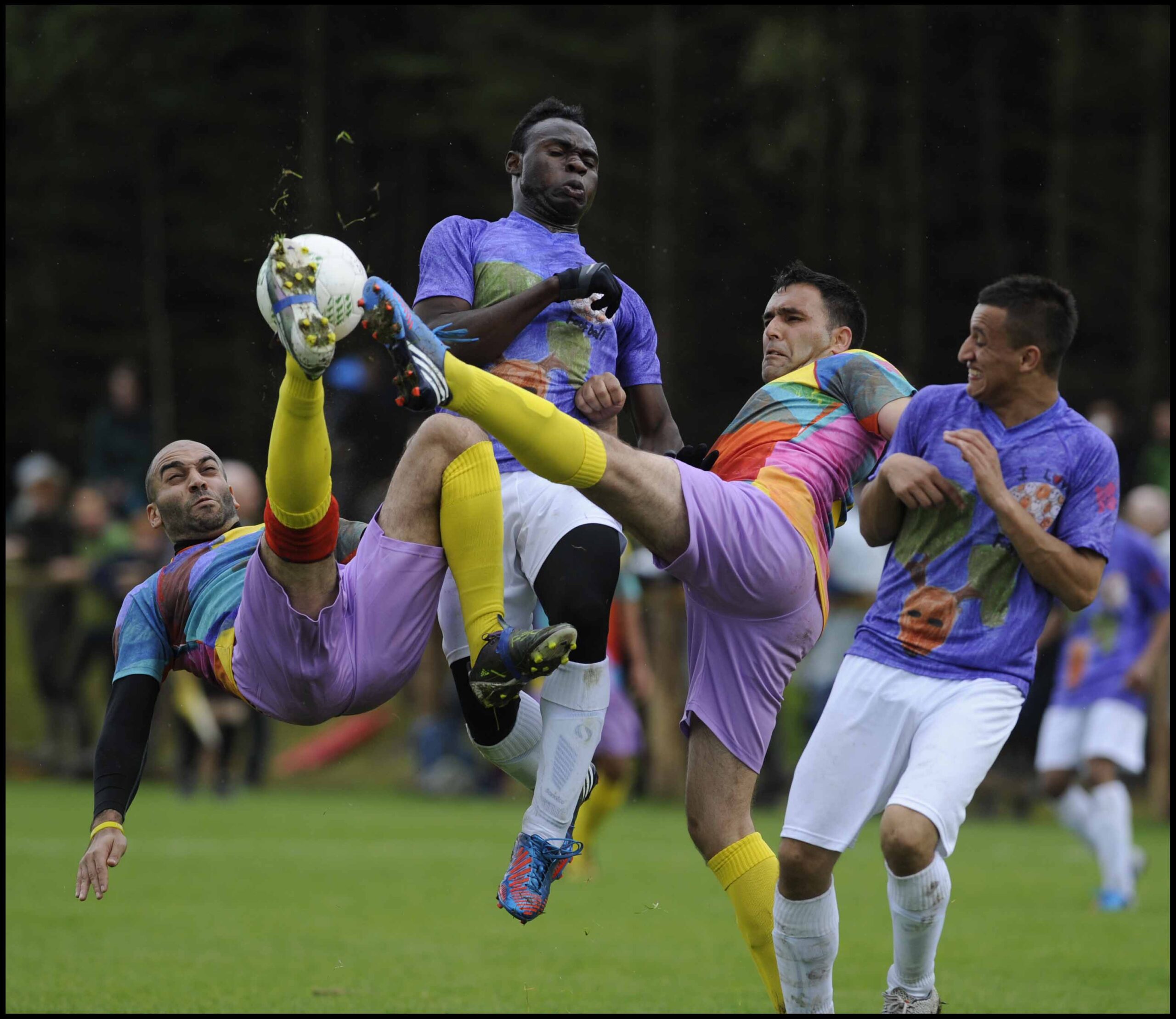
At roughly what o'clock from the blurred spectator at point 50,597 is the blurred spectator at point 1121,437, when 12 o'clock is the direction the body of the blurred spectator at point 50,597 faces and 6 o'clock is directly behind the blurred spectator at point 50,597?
the blurred spectator at point 1121,437 is roughly at 10 o'clock from the blurred spectator at point 50,597.

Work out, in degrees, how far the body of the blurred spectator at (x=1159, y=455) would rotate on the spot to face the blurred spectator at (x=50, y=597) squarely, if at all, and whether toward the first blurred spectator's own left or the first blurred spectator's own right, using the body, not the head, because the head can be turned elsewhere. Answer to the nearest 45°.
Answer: approximately 90° to the first blurred spectator's own right

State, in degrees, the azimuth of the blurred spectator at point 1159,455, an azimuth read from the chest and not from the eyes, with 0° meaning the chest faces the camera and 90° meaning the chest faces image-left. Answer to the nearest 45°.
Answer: approximately 0°

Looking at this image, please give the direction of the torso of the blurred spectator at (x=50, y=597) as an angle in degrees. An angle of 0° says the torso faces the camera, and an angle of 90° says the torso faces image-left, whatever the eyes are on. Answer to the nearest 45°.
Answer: approximately 0°
